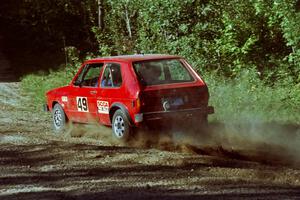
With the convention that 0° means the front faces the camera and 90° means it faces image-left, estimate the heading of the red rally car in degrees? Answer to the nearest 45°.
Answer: approximately 135°
